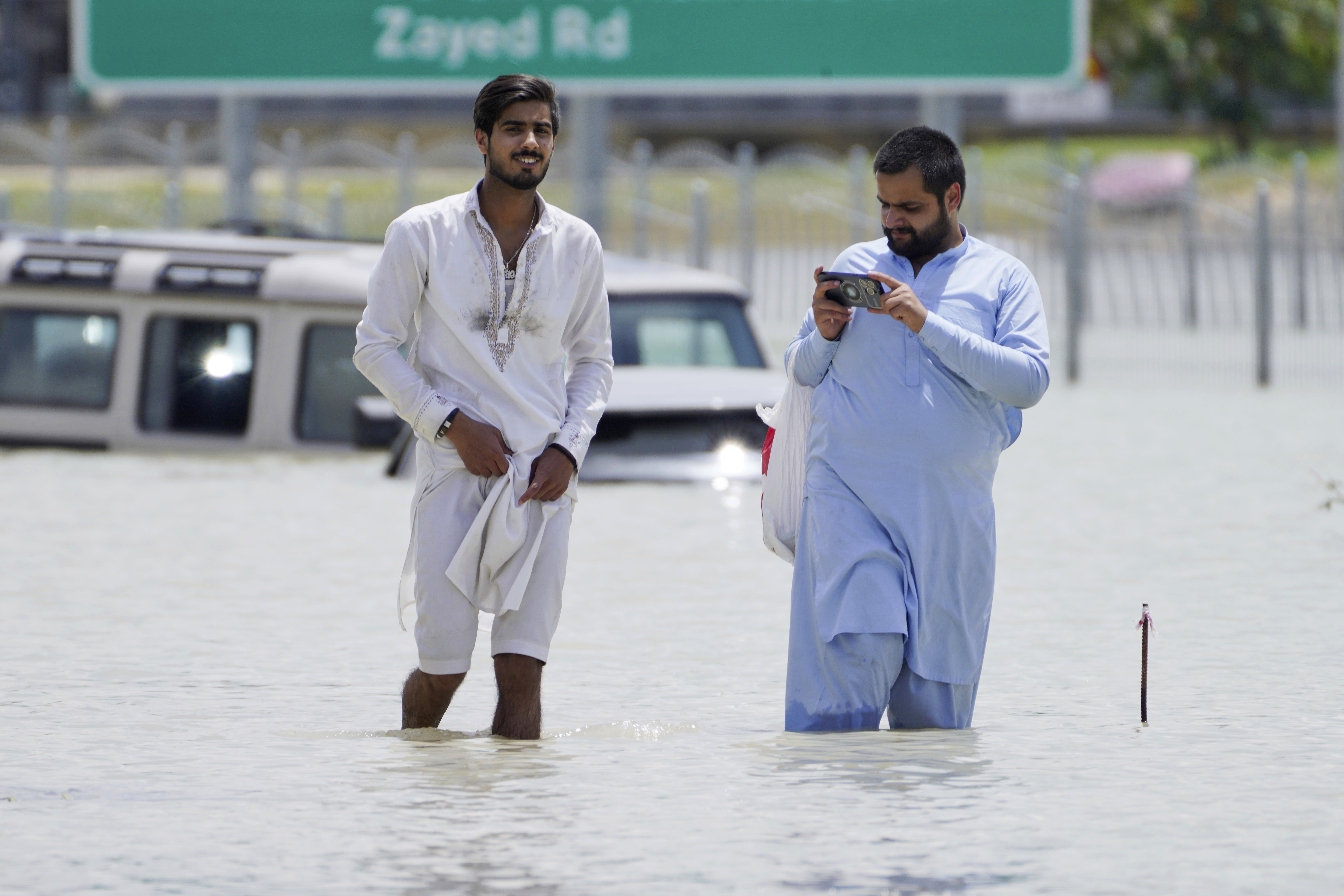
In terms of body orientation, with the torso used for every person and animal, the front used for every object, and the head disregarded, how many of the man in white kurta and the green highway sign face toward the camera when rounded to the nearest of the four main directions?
2

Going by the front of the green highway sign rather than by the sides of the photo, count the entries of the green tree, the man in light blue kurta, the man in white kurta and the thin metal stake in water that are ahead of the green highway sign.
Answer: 3

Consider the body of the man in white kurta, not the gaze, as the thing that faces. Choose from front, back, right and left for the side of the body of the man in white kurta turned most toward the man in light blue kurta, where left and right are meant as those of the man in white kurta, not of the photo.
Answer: left

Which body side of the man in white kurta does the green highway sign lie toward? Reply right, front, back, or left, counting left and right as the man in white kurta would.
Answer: back

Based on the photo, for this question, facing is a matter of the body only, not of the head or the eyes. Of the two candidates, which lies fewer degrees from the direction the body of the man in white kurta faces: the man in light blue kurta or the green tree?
the man in light blue kurta

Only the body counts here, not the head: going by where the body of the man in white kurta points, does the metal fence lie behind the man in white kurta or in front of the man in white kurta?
behind

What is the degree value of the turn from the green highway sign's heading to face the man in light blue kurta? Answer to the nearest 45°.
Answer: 0° — it already faces them

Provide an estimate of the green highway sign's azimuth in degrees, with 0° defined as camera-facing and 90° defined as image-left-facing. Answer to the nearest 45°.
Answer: approximately 0°

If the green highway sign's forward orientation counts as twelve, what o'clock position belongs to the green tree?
The green tree is roughly at 7 o'clock from the green highway sign.

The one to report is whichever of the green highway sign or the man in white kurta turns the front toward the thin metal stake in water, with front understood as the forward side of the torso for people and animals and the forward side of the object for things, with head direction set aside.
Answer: the green highway sign
